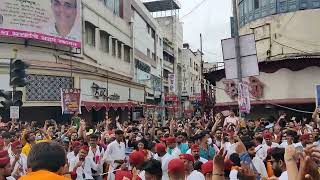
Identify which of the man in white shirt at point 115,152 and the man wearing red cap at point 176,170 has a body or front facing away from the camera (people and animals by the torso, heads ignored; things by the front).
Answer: the man wearing red cap

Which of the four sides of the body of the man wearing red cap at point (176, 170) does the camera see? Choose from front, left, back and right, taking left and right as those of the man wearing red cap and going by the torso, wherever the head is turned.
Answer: back

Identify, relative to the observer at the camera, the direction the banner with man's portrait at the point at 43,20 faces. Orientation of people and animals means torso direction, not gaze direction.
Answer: facing the viewer

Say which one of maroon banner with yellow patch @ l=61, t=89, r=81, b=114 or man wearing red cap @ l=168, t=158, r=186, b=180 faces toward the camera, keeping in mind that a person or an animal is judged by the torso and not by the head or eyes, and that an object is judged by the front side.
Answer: the maroon banner with yellow patch

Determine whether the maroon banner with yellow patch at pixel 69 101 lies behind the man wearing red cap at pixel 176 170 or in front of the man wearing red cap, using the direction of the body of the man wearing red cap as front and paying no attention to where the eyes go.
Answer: in front

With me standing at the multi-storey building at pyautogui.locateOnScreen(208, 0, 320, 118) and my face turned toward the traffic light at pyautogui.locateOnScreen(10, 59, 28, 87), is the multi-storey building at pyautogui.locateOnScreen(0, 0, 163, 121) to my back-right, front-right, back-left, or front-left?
front-right

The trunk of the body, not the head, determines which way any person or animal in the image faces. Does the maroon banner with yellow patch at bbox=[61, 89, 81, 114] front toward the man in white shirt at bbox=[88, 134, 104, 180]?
yes

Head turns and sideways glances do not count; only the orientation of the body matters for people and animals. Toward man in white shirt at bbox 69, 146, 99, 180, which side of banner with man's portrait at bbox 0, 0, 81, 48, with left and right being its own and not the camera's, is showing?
front

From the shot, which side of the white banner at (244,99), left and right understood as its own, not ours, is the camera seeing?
front

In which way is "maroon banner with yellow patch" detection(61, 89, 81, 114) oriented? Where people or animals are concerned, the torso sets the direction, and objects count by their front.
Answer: toward the camera

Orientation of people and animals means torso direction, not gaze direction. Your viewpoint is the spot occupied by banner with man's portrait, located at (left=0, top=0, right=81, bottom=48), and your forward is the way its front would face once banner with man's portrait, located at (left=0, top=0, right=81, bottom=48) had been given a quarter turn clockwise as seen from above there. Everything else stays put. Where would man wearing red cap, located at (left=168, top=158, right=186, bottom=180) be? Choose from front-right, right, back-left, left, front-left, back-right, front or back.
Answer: left

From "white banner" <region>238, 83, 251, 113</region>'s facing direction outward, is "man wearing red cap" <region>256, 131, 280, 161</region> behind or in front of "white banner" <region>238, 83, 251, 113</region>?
in front

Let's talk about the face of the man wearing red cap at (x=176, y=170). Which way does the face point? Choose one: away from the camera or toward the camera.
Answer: away from the camera

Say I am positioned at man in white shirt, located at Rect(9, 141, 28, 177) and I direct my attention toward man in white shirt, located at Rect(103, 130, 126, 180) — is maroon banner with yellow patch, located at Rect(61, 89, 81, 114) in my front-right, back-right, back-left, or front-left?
front-left
